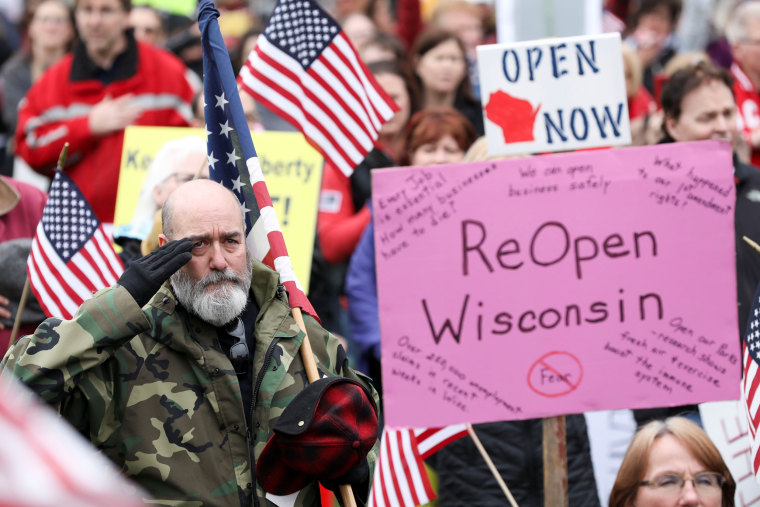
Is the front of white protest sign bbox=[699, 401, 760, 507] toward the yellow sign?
no

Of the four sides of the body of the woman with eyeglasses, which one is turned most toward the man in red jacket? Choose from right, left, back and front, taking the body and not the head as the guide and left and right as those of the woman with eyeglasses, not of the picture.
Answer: back

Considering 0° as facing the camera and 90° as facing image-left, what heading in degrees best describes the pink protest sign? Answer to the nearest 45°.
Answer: approximately 0°

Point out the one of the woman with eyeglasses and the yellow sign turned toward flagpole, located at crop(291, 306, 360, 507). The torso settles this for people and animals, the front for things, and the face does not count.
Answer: the yellow sign

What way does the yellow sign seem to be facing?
toward the camera

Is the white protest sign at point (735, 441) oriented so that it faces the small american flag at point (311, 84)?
no

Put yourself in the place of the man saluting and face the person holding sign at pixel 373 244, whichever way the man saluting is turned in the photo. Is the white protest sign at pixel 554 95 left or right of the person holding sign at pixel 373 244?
right

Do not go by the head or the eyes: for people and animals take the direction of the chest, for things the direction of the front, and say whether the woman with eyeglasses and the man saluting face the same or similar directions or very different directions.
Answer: same or similar directions

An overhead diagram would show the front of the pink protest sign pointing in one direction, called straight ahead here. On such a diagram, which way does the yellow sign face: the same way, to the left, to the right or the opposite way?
the same way

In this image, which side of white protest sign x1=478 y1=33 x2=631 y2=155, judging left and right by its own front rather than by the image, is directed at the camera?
front

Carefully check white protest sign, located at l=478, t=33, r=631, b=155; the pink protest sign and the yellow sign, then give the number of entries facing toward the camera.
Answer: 3

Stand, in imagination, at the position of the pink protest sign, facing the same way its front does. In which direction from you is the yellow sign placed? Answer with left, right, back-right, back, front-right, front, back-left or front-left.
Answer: back-right

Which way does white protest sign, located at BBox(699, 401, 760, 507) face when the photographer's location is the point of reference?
facing the viewer

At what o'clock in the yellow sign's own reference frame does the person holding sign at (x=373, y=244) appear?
The person holding sign is roughly at 9 o'clock from the yellow sign.

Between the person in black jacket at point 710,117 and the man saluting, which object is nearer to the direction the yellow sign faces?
the man saluting
